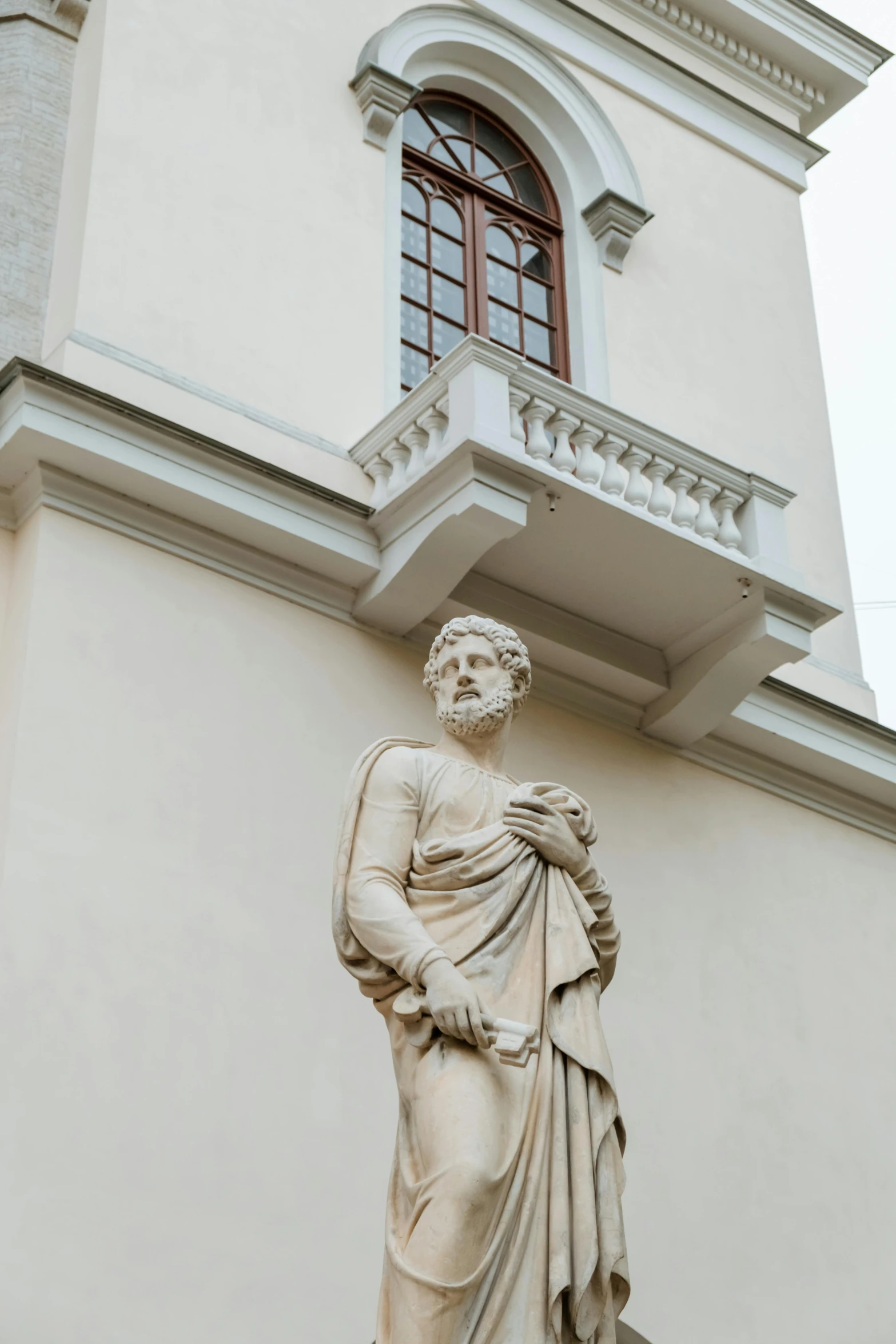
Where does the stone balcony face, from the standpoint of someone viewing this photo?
facing the viewer and to the right of the viewer

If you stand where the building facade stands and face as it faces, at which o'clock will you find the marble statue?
The marble statue is roughly at 1 o'clock from the building facade.

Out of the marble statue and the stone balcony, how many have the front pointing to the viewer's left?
0

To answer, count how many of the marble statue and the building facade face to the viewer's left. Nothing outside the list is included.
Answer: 0

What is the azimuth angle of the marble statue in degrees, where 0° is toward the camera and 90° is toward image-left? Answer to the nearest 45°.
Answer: approximately 0°
